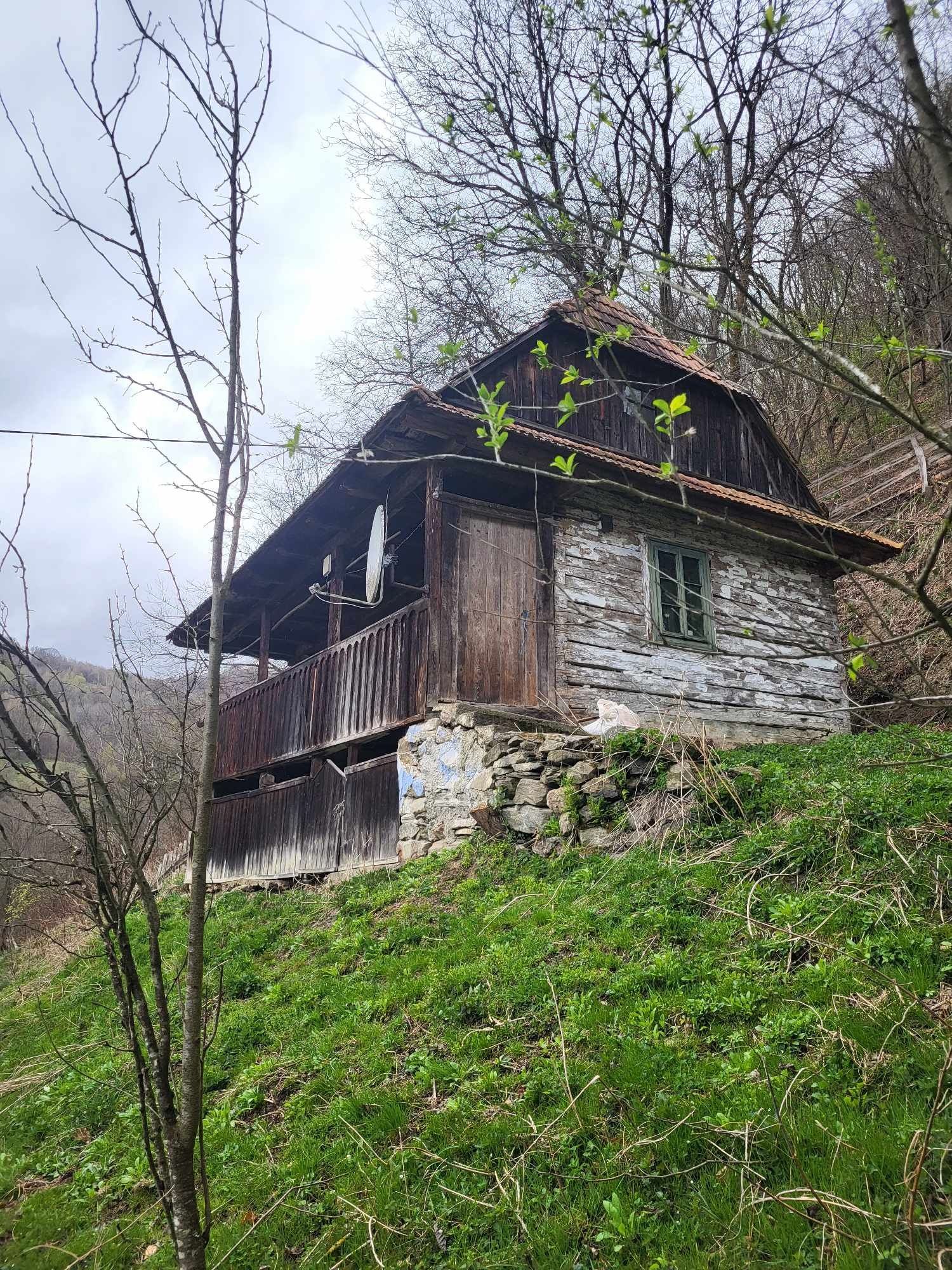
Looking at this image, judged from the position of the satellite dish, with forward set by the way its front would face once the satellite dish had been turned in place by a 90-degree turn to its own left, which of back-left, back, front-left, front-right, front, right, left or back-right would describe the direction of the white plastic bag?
left

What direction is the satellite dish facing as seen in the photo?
to the viewer's left
